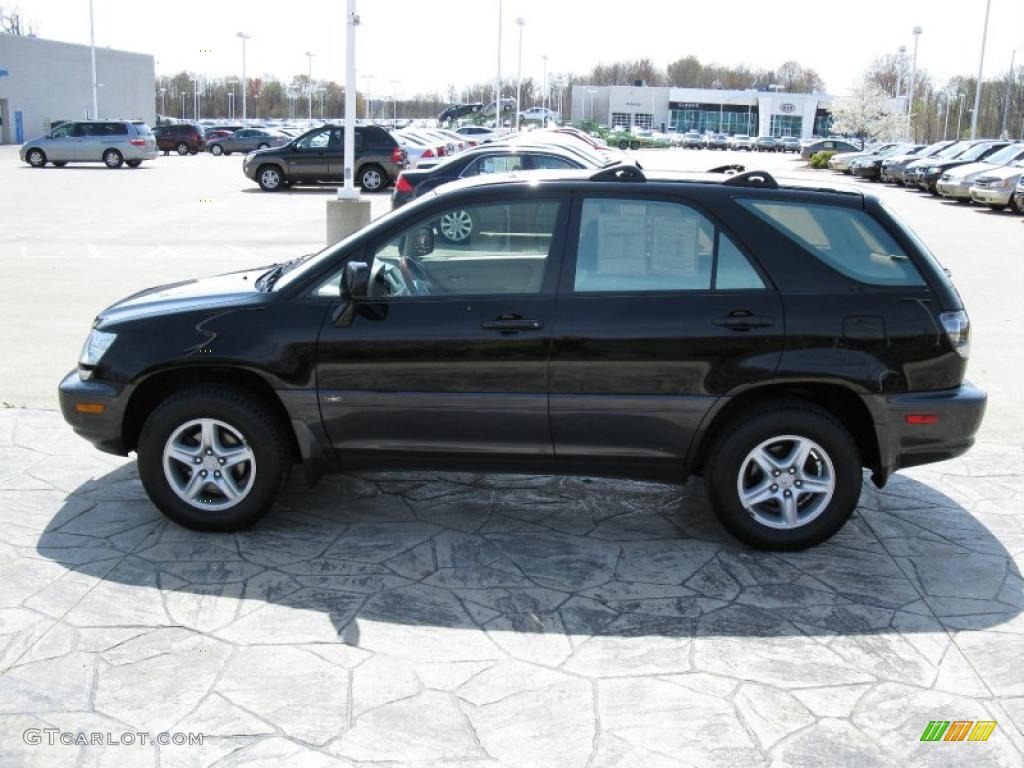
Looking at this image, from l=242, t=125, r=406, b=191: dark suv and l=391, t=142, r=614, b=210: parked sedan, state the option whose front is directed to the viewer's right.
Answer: the parked sedan

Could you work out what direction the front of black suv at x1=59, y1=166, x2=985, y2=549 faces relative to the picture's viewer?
facing to the left of the viewer

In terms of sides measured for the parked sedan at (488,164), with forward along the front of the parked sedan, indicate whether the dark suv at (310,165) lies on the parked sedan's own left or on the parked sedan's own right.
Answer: on the parked sedan's own left

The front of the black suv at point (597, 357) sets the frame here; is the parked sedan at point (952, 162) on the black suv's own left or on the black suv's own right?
on the black suv's own right

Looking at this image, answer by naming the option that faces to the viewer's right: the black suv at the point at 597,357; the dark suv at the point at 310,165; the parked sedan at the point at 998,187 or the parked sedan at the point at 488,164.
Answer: the parked sedan at the point at 488,164

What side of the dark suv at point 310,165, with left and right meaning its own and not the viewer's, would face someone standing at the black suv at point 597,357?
left

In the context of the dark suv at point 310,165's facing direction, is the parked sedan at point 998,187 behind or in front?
behind

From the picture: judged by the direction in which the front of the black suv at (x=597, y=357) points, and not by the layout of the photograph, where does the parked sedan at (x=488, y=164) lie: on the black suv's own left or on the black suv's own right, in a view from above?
on the black suv's own right

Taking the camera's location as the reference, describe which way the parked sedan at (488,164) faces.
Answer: facing to the right of the viewer

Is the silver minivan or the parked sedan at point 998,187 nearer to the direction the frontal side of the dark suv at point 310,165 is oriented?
the silver minivan

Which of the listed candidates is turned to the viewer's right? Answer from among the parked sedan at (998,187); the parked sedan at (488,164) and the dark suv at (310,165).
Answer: the parked sedan at (488,164)

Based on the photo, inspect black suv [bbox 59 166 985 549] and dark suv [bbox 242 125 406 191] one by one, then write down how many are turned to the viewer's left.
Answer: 2

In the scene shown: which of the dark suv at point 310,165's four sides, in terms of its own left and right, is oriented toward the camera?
left

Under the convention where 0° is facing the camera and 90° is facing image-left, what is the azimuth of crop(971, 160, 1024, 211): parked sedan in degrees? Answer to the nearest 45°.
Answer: approximately 45°
